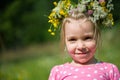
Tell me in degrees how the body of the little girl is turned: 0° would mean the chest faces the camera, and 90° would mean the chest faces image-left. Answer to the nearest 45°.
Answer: approximately 0°
